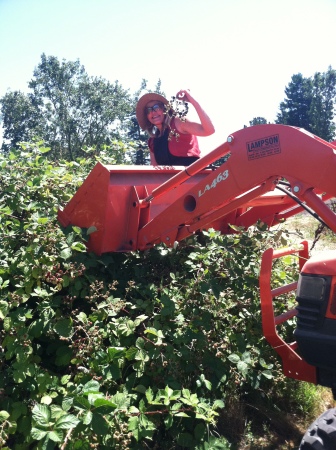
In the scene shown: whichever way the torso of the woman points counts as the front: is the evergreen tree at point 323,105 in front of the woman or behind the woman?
behind

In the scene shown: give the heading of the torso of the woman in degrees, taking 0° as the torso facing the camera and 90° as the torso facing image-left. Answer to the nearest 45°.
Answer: approximately 45°

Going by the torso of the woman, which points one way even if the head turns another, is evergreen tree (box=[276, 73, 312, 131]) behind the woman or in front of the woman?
behind

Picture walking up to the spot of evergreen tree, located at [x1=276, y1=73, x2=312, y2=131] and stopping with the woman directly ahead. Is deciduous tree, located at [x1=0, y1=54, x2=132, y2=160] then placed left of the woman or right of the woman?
right

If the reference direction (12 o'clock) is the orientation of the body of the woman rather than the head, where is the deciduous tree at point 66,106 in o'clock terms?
The deciduous tree is roughly at 4 o'clock from the woman.
